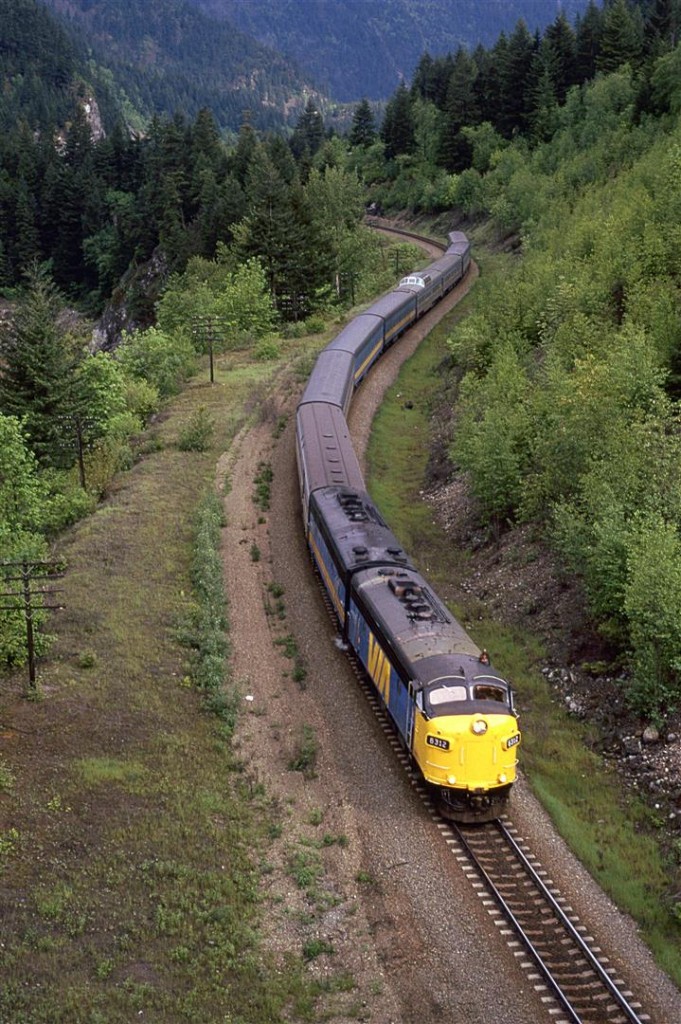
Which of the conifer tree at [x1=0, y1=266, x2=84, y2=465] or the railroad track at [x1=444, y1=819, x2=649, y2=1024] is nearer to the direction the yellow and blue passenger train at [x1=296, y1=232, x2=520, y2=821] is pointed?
the railroad track

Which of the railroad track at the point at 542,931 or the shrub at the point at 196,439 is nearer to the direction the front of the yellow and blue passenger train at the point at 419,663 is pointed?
the railroad track

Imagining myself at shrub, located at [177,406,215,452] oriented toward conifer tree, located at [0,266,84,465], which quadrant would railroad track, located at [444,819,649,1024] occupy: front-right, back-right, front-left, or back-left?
back-left

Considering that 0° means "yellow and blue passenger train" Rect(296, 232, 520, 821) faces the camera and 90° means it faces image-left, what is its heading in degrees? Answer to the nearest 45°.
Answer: approximately 315°

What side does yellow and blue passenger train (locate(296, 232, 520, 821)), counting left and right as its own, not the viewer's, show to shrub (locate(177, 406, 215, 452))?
right

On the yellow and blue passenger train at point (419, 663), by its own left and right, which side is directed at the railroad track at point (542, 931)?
front
